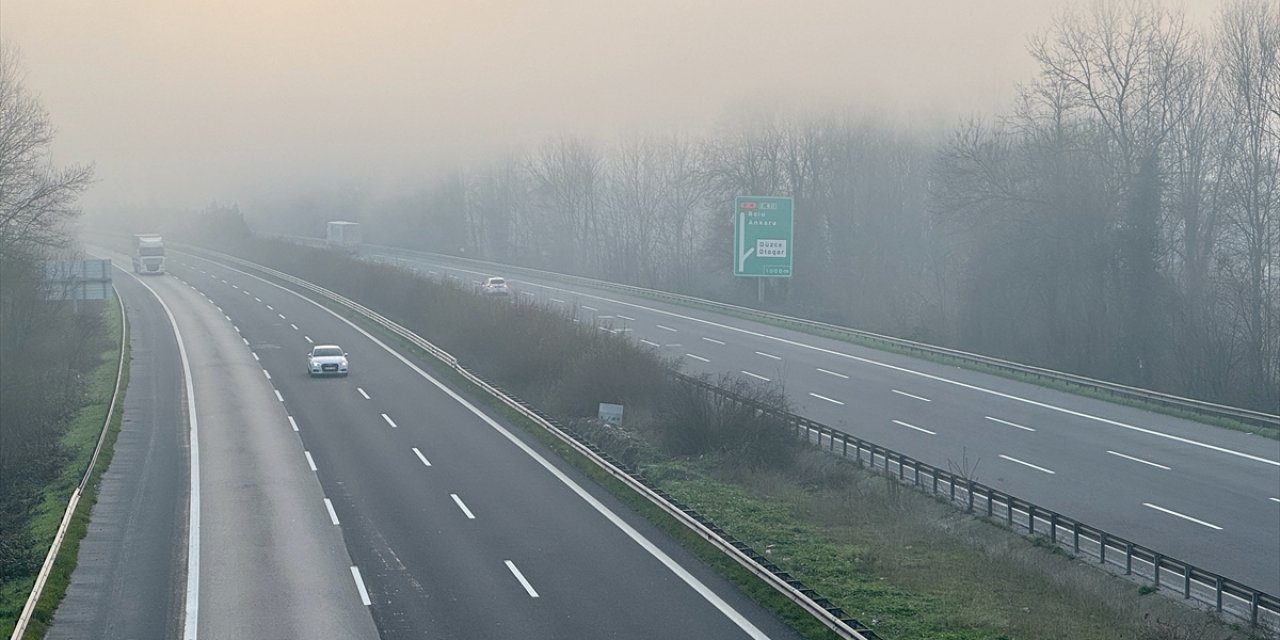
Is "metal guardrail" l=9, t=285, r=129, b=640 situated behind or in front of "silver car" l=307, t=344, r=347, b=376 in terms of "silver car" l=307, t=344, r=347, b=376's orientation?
in front

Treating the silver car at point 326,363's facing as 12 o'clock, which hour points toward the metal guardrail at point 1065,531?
The metal guardrail is roughly at 11 o'clock from the silver car.

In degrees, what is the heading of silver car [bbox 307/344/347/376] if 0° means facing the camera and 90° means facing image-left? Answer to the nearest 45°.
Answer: approximately 0°

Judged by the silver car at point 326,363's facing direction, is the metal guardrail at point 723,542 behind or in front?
in front
